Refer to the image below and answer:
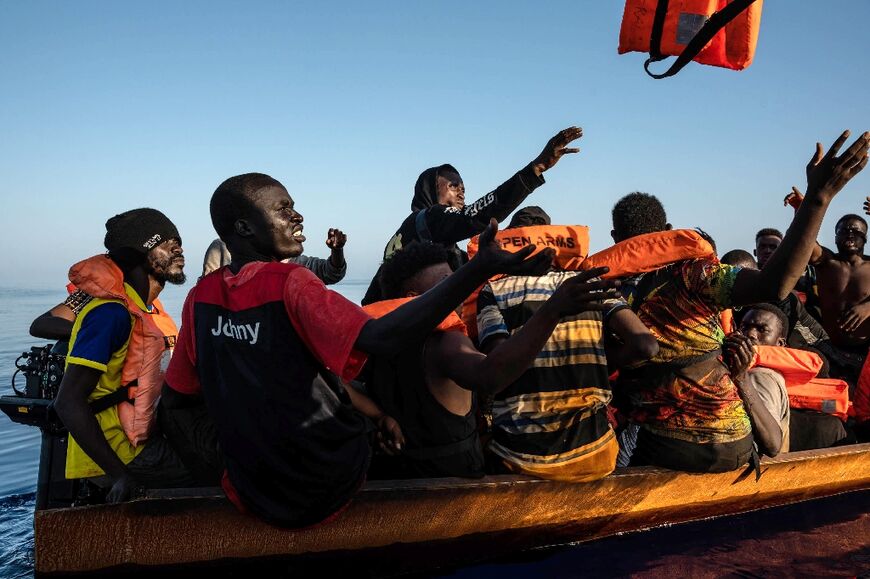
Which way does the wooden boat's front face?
to the viewer's right

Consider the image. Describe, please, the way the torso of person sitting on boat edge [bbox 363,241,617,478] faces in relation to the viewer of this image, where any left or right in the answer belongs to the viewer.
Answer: facing away from the viewer and to the right of the viewer

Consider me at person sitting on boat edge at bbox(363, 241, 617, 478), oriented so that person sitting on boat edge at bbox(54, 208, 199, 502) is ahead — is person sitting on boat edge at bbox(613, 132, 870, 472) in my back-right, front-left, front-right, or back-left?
back-right

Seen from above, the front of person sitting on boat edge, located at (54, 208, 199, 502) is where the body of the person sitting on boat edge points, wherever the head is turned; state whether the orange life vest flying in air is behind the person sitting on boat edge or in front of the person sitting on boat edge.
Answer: in front

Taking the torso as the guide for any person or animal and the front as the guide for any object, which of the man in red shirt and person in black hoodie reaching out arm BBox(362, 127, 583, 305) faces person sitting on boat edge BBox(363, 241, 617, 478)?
the man in red shirt

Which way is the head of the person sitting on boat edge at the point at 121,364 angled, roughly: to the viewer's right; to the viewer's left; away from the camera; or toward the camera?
to the viewer's right

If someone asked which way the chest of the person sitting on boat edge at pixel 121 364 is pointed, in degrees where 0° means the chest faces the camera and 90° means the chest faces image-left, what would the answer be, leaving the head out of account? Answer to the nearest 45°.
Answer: approximately 270°

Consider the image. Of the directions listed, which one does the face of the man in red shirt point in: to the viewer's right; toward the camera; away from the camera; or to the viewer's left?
to the viewer's right

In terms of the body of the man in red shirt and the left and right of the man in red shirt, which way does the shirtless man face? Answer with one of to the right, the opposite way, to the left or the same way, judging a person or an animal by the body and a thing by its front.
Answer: the opposite way
